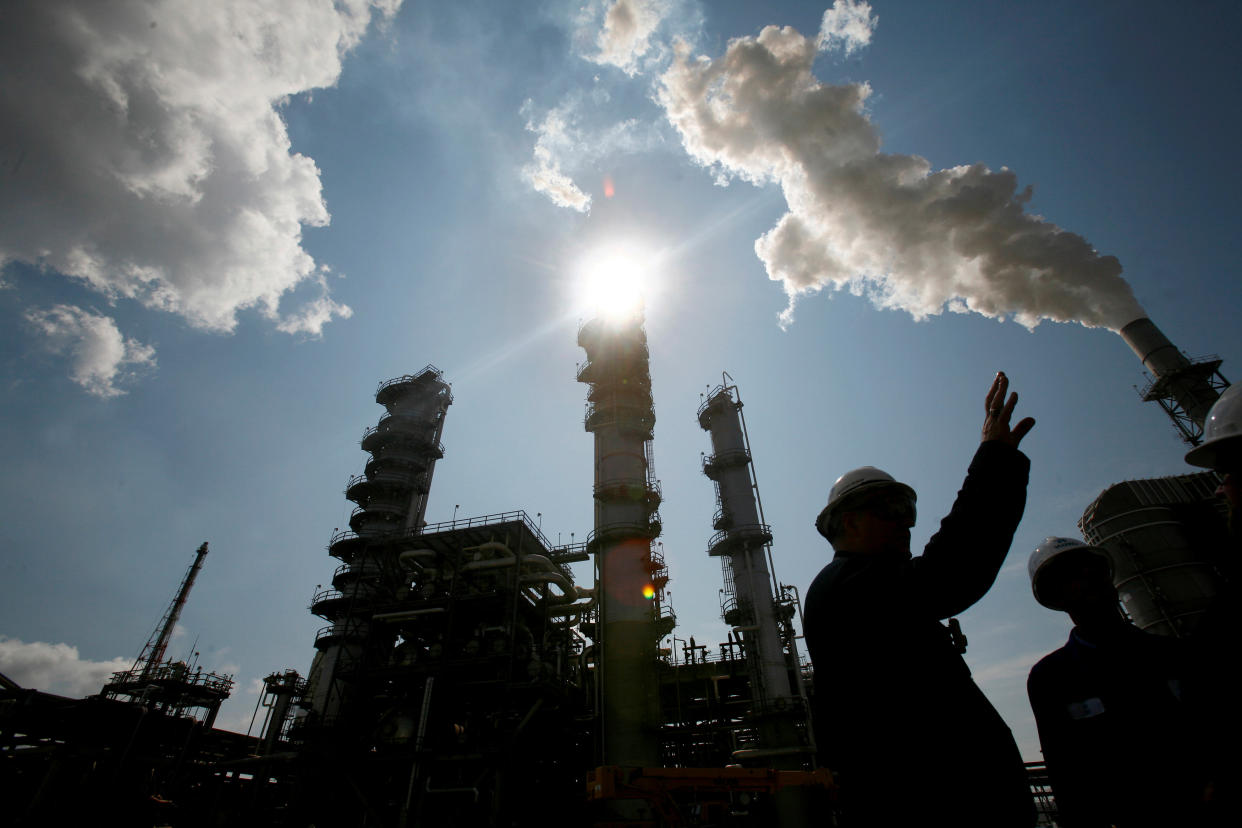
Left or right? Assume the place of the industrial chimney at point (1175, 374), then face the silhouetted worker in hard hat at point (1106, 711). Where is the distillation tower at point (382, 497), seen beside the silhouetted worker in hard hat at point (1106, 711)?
right

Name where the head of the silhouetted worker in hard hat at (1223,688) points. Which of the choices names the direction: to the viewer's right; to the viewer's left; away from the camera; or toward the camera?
to the viewer's left
